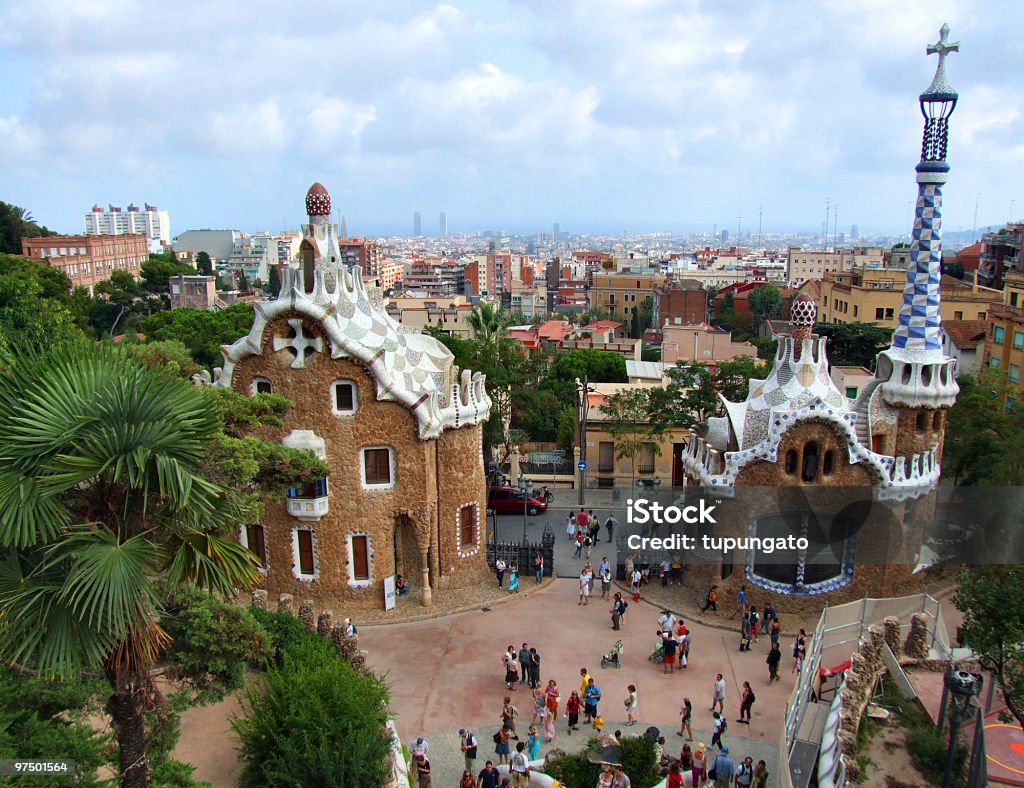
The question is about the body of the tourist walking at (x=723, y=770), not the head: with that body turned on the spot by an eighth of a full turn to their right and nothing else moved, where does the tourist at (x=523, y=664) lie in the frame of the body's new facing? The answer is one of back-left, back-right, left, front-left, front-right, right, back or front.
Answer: left

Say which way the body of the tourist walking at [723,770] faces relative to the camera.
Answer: away from the camera

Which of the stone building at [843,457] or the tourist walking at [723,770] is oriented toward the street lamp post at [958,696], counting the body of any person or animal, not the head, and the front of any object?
the stone building

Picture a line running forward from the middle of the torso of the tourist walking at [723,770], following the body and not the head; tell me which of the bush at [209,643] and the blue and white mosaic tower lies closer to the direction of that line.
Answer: the blue and white mosaic tower

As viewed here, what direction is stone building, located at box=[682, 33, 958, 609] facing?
toward the camera

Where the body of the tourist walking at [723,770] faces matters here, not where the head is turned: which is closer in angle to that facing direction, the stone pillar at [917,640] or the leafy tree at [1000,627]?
the stone pillar

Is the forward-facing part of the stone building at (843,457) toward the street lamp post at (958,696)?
yes

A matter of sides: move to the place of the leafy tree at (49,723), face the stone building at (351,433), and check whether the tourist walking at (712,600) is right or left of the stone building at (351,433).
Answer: right

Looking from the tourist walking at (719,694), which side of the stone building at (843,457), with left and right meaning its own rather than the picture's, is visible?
front

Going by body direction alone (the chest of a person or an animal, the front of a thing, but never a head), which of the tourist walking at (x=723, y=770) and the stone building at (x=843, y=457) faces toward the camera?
the stone building

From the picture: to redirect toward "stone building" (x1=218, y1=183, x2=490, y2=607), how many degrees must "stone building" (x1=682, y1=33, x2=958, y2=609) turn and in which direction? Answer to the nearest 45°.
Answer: approximately 90° to its right

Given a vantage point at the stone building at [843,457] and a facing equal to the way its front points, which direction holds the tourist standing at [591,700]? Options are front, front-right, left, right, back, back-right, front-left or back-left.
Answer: front-right

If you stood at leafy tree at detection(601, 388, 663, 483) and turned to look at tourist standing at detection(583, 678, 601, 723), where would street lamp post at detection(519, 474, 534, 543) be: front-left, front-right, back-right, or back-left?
front-right

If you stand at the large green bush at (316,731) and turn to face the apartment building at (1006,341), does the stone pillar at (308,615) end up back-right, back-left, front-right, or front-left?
front-left

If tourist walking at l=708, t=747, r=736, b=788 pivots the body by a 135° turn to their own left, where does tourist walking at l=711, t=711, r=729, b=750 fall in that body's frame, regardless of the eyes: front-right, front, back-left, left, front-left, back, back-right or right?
back-right

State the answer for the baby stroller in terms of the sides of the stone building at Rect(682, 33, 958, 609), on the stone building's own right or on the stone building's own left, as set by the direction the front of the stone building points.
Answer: on the stone building's own right
